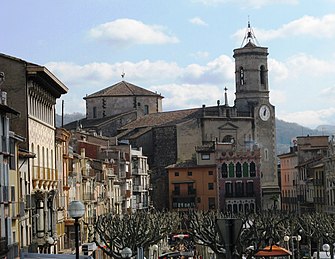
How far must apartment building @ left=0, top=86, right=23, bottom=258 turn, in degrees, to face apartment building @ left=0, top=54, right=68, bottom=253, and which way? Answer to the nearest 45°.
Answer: approximately 90° to its left

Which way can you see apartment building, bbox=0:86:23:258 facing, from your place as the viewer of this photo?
facing to the right of the viewer
